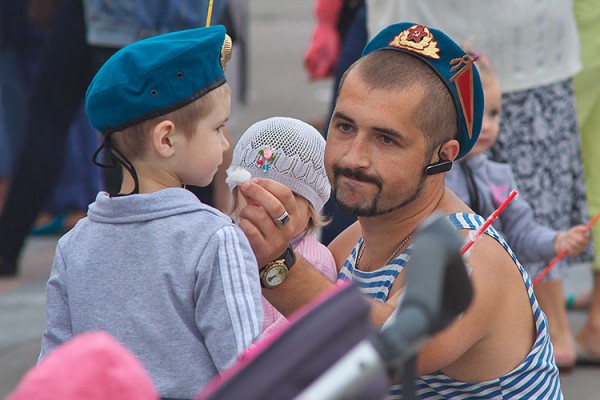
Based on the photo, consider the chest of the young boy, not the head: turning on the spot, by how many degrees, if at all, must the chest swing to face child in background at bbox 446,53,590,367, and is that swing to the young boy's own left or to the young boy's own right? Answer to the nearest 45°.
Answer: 0° — they already face them

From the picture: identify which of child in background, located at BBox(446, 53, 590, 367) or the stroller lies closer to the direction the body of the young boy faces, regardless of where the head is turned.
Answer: the child in background

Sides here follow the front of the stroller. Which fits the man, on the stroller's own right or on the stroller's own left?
on the stroller's own right

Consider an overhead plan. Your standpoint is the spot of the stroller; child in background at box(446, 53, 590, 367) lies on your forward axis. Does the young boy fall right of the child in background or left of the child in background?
left

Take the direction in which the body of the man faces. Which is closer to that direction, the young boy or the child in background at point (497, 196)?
the young boy

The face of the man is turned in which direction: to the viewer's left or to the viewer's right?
to the viewer's left

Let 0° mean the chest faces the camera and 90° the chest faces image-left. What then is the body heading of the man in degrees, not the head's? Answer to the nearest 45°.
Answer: approximately 45°

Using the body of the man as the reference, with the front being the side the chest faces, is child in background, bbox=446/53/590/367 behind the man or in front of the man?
behind

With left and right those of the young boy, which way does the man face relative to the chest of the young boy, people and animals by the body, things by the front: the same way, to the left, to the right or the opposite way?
the opposite way

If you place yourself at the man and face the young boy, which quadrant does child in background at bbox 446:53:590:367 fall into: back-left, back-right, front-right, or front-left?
back-right

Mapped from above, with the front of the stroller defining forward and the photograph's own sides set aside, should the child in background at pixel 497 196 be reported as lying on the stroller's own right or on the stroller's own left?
on the stroller's own right

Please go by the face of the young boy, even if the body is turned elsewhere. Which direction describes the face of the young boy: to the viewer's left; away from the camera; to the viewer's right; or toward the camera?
to the viewer's right

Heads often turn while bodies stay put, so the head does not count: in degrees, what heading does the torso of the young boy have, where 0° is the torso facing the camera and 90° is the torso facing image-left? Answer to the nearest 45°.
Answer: approximately 225°
